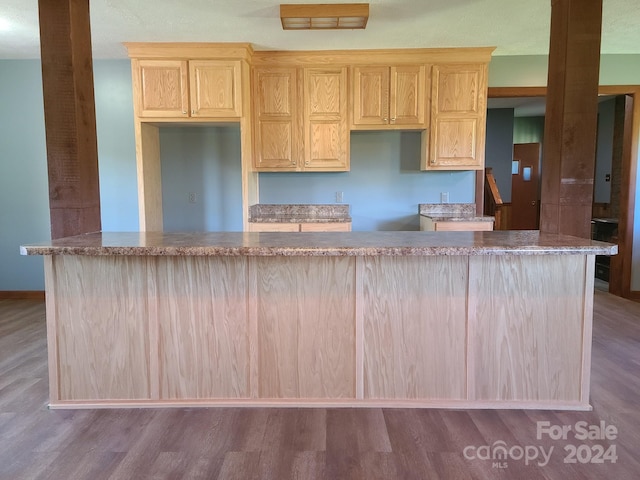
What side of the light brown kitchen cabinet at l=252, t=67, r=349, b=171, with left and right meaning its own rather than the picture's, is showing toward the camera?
front

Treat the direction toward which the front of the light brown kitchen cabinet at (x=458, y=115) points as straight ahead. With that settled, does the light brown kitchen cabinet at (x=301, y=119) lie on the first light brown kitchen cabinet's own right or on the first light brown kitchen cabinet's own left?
on the first light brown kitchen cabinet's own right

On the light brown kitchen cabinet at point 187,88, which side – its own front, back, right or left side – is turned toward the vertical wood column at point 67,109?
front

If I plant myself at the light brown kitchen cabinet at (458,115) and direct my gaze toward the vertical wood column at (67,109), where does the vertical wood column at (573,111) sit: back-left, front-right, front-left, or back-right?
front-left

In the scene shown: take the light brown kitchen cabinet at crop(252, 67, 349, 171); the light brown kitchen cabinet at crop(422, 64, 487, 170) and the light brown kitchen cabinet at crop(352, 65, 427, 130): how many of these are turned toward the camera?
3

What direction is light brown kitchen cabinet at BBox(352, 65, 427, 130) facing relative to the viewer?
toward the camera

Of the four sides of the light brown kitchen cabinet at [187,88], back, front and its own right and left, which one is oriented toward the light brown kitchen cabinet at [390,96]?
left

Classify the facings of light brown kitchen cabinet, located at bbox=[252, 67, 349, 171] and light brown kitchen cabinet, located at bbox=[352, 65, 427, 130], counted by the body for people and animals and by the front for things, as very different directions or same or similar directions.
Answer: same or similar directions

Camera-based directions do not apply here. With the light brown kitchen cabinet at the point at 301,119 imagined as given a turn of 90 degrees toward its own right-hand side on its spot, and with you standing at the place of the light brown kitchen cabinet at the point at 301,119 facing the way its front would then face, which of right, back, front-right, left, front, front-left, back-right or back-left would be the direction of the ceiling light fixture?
left
